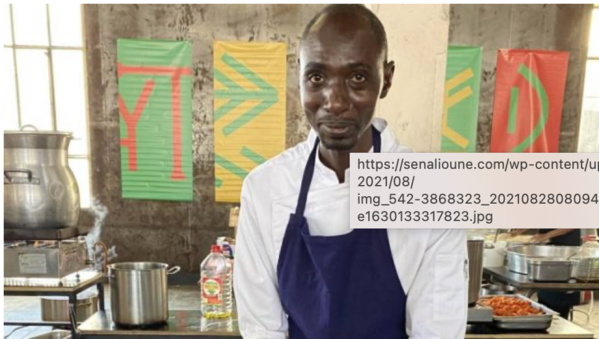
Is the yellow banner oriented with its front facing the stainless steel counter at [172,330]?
yes

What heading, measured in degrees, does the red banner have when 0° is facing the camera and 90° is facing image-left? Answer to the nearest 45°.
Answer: approximately 0°

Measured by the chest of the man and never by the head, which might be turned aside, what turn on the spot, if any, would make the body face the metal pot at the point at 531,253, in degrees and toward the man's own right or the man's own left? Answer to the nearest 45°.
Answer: approximately 135° to the man's own left

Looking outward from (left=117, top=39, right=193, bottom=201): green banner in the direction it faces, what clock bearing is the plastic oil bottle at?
The plastic oil bottle is roughly at 12 o'clock from the green banner.

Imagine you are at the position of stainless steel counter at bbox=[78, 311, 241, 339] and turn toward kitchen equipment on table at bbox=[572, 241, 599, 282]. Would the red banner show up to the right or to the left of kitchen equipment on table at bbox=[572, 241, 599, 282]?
left

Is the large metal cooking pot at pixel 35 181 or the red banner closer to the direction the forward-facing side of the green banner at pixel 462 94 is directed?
the large metal cooking pot

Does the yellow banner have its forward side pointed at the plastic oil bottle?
yes

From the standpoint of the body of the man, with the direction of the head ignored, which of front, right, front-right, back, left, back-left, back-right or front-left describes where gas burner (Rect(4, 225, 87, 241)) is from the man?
back-right
